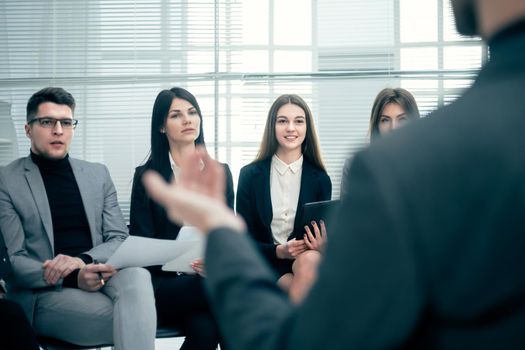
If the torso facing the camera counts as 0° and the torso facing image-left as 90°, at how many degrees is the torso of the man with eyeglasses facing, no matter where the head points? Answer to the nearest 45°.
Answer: approximately 315°

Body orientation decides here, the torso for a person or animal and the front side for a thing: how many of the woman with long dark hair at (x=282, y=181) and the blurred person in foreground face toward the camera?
1

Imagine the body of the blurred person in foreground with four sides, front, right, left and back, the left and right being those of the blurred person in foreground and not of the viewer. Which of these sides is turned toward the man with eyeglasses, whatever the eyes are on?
front

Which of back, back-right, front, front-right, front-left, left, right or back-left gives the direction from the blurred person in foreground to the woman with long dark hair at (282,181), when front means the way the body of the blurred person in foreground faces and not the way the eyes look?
front-right

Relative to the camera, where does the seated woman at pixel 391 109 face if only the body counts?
toward the camera

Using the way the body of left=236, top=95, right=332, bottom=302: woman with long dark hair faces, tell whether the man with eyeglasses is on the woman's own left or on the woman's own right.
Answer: on the woman's own right

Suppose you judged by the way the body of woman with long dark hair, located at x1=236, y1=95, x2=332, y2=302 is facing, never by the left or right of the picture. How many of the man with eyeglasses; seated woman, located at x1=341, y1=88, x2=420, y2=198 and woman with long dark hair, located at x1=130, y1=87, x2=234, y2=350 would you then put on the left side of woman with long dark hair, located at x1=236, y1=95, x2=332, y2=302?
1

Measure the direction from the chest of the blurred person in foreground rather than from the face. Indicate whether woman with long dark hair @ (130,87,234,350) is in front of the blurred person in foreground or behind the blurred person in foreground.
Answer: in front

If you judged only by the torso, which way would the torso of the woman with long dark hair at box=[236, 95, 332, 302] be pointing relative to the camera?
toward the camera

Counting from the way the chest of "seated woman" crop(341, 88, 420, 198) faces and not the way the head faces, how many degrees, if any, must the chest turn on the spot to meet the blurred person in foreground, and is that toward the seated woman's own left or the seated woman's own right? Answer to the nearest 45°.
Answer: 0° — they already face them

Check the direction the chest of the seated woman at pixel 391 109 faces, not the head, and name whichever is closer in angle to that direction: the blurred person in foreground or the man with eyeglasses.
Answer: the blurred person in foreground

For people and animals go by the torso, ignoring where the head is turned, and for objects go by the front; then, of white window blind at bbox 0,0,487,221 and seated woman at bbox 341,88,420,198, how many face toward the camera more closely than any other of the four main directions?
2
